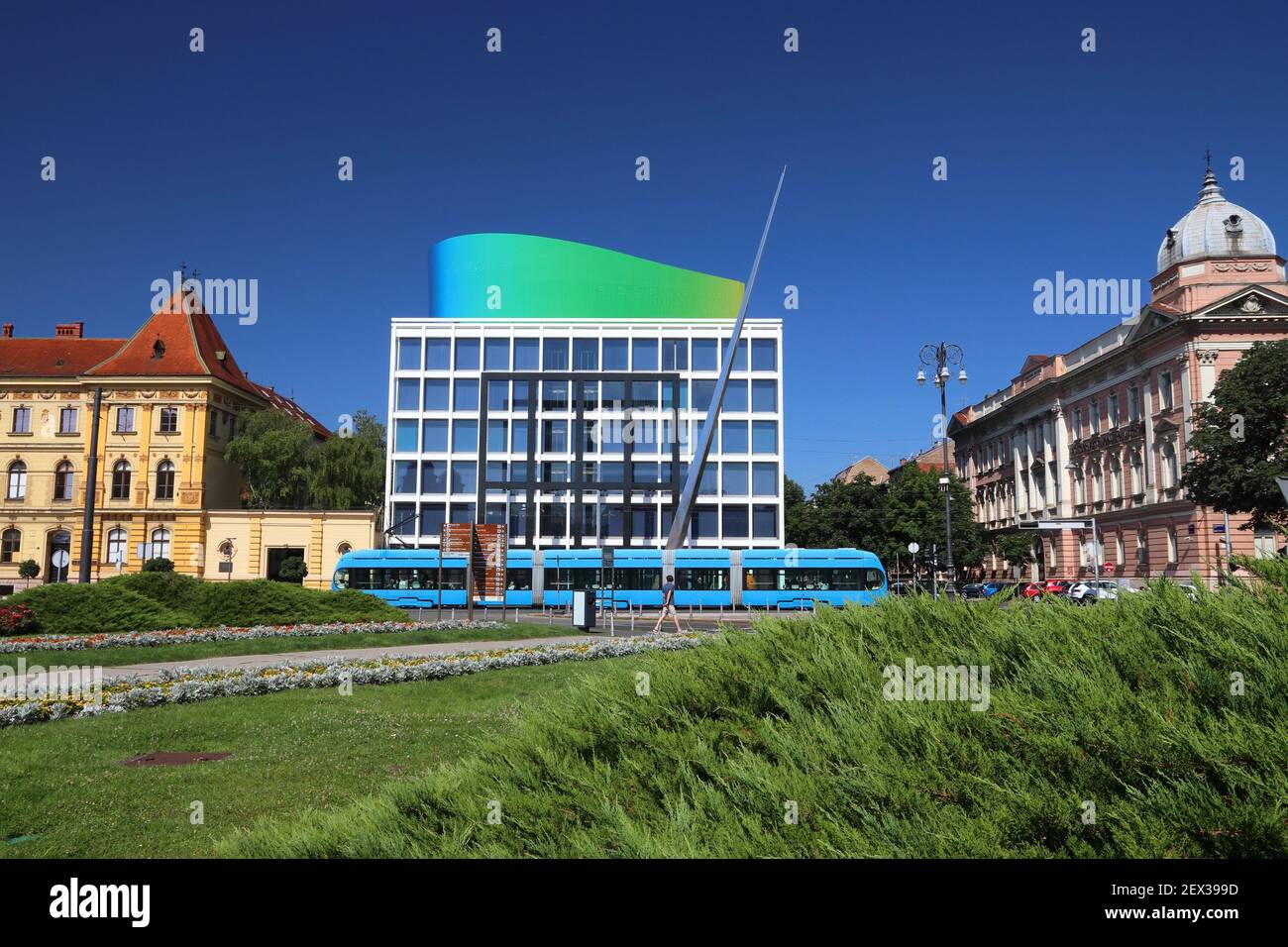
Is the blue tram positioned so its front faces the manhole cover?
no

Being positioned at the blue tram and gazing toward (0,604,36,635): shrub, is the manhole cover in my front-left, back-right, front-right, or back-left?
front-left

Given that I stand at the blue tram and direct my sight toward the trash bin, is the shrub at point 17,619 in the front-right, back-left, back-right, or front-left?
front-right

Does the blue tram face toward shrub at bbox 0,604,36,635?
no
